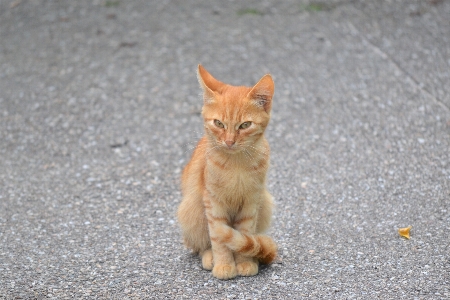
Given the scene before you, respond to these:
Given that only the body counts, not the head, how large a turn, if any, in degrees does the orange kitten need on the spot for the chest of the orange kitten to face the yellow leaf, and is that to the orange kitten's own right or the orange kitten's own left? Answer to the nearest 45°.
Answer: approximately 90° to the orange kitten's own left

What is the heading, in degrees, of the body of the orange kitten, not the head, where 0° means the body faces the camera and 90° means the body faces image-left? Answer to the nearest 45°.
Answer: approximately 0°
